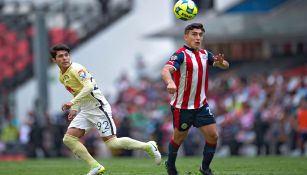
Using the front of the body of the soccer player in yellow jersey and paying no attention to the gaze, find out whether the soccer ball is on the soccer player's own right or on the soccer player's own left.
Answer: on the soccer player's own left

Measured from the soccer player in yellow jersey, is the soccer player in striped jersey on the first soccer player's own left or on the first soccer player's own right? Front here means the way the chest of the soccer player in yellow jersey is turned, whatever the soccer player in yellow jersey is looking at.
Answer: on the first soccer player's own left
